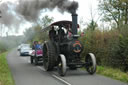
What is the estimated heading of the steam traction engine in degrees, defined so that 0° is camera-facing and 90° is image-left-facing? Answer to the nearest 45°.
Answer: approximately 315°

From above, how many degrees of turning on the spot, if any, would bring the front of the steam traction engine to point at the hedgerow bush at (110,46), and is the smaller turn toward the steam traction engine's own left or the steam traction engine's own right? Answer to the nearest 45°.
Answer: approximately 90° to the steam traction engine's own left
